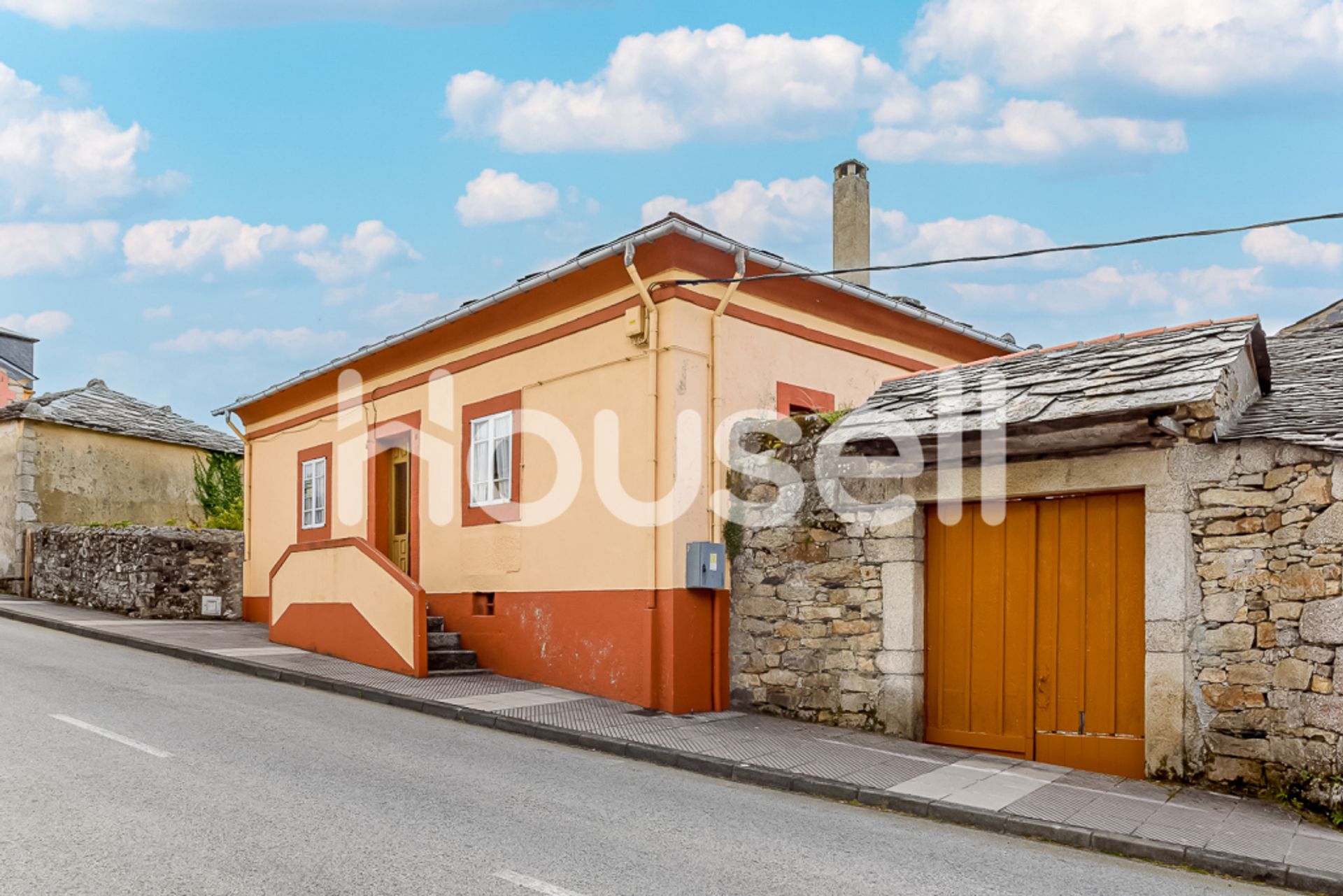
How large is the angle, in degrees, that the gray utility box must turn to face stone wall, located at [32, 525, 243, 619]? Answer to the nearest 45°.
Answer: approximately 135° to its right

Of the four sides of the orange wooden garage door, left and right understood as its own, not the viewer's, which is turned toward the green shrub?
right

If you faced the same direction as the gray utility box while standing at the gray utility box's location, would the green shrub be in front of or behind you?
behind

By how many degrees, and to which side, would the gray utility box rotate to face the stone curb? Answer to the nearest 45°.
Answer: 0° — it already faces it

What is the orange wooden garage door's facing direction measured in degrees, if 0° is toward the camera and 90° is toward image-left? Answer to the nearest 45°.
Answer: approximately 45°

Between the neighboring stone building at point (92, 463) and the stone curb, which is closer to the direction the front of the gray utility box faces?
the stone curb
